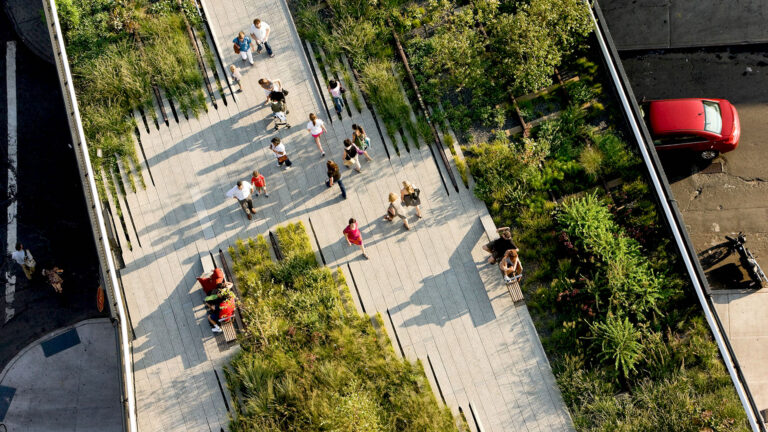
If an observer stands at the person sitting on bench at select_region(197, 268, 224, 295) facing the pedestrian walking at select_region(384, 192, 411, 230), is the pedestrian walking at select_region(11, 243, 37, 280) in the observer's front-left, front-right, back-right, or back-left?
back-left

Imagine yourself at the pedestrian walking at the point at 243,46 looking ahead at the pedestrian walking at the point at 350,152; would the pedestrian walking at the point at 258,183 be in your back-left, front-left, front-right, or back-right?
front-right

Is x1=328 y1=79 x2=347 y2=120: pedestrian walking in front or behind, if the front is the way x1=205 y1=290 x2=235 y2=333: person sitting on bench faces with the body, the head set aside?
behind

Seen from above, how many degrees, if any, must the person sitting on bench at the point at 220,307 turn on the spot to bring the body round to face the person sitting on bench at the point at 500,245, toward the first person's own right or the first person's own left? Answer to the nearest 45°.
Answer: approximately 180°

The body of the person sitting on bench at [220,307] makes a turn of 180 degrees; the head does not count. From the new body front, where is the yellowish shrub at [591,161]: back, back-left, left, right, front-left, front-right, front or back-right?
front

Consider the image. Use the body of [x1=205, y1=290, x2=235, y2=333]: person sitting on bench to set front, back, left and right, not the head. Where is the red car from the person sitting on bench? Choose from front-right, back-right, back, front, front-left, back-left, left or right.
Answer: back

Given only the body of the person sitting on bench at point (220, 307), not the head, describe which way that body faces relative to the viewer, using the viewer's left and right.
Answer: facing to the left of the viewer

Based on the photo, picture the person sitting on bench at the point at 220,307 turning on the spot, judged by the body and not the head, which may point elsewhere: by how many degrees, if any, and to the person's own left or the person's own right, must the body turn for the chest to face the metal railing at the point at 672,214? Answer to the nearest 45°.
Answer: approximately 180°

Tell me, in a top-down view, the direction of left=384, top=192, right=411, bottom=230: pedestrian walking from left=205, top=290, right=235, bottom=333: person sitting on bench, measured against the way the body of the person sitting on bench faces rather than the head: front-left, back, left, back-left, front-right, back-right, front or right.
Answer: back
